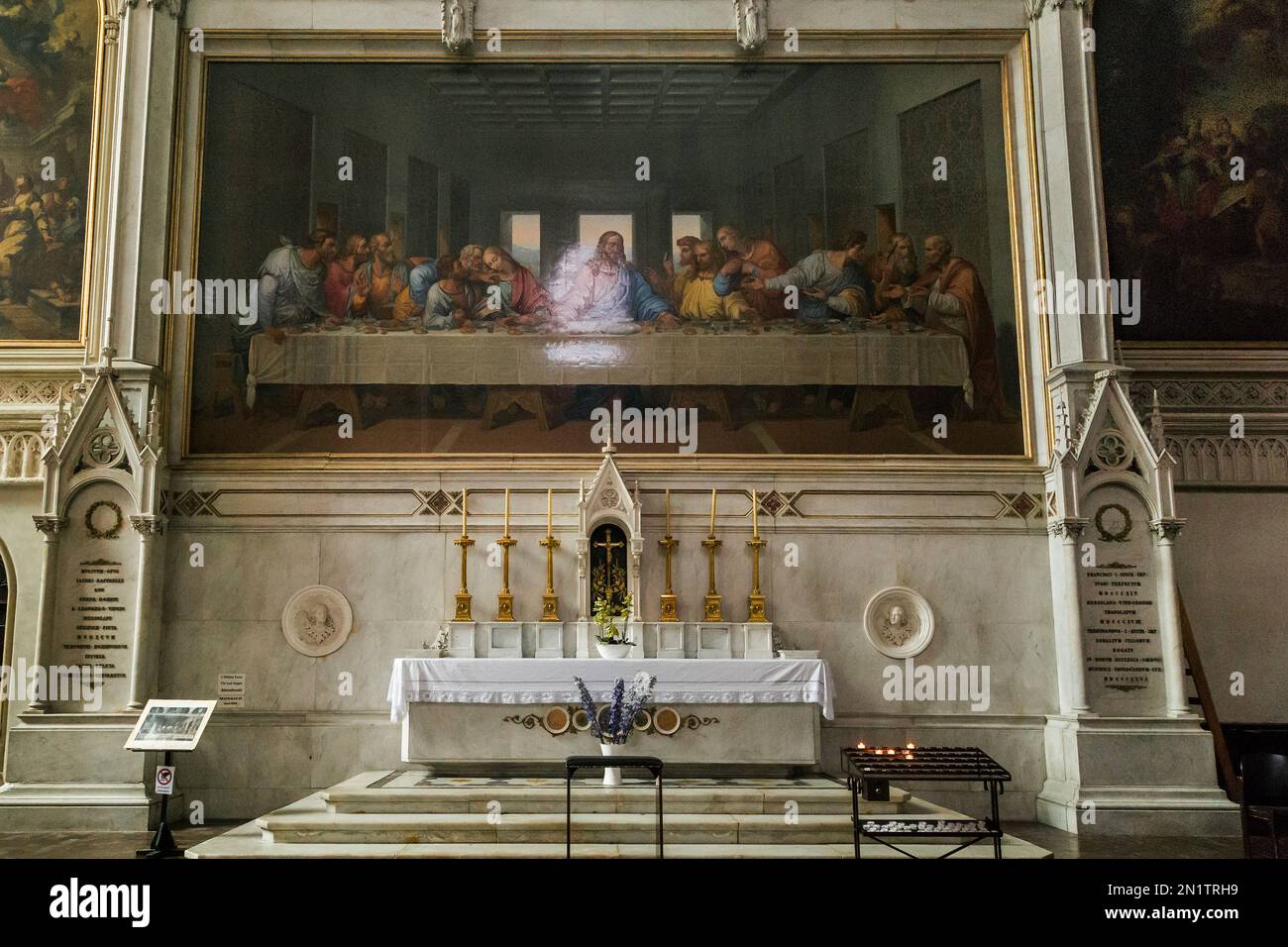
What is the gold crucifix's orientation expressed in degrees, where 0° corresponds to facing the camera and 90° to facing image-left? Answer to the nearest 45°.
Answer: approximately 0°

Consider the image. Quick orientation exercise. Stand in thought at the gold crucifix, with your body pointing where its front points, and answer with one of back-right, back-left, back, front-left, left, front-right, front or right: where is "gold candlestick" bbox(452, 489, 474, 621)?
right

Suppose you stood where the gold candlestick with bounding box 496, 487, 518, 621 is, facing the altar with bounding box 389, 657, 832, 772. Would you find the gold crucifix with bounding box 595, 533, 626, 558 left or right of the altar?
left

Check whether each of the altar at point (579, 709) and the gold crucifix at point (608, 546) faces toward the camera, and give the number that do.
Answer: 2

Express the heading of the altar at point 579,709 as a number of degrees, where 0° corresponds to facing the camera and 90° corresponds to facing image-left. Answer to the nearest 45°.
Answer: approximately 0°

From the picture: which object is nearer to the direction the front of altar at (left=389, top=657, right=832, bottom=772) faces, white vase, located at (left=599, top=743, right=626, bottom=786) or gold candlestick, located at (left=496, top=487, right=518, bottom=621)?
the white vase

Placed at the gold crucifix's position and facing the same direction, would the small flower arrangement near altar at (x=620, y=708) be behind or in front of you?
in front

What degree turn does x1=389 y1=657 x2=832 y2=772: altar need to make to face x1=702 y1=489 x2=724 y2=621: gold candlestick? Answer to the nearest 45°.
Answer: approximately 135° to its left

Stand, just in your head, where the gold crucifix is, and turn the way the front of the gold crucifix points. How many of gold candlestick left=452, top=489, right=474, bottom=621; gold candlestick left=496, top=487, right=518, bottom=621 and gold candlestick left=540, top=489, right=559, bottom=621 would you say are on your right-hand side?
3

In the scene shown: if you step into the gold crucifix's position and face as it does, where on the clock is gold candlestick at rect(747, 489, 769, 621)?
The gold candlestick is roughly at 9 o'clock from the gold crucifix.

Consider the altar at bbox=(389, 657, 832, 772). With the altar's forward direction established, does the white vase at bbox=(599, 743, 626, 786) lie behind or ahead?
ahead
